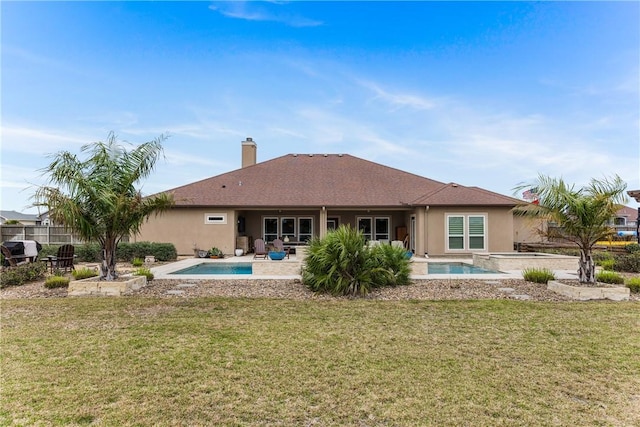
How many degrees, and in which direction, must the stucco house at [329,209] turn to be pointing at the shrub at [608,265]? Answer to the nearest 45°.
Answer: approximately 135° to its right

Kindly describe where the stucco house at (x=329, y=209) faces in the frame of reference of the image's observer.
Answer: facing away from the viewer

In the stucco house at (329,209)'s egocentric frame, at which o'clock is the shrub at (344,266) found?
The shrub is roughly at 6 o'clock from the stucco house.

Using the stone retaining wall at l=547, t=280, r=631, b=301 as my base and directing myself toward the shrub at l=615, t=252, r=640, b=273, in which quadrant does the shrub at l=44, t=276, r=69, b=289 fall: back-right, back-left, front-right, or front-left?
back-left

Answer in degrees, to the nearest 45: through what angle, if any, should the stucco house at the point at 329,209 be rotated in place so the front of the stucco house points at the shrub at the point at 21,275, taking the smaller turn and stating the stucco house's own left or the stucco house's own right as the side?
approximately 135° to the stucco house's own left

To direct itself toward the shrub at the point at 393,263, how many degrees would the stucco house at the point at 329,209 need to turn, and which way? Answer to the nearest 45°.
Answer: approximately 180°

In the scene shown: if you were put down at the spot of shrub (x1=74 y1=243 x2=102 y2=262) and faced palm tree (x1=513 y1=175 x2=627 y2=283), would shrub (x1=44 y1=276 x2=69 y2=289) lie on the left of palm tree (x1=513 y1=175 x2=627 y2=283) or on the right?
right

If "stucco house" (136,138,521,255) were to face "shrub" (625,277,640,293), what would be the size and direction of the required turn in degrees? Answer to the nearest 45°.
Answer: approximately 135° to its right
